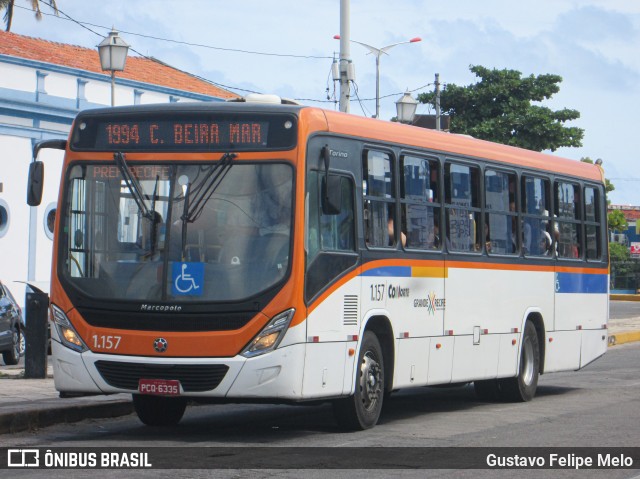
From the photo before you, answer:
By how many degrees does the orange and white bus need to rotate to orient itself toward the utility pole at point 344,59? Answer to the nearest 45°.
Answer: approximately 135° to its right

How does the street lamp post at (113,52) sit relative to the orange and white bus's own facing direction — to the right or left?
on its right

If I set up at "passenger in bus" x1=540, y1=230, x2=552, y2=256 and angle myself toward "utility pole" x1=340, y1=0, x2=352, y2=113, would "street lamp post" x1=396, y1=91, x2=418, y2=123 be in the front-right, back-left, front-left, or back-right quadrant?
front-right

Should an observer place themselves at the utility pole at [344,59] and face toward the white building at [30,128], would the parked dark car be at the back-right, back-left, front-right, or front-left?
front-left

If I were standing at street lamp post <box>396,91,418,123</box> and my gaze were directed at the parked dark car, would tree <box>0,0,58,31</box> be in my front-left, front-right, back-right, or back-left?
front-right

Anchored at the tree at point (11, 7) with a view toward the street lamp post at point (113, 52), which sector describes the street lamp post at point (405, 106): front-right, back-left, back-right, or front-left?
front-left

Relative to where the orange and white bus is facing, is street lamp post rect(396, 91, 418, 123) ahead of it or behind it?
behind

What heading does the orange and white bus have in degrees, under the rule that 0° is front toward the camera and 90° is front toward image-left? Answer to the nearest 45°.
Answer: approximately 45°

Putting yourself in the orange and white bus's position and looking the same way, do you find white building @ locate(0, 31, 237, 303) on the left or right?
on its right
